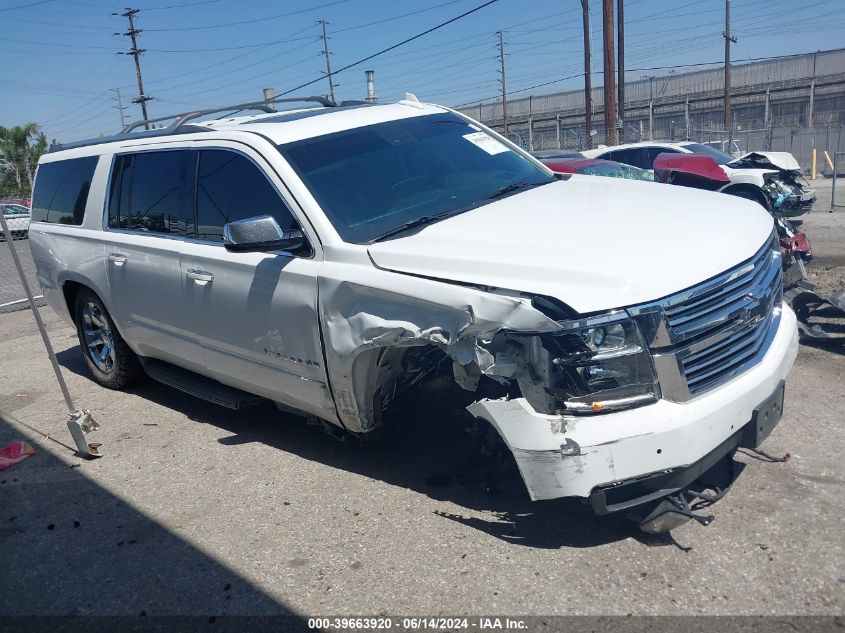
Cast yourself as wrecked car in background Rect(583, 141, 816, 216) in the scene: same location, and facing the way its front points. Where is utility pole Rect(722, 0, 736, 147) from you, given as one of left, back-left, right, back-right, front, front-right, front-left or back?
back-left

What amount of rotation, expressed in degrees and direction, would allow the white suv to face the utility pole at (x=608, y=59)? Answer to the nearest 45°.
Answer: approximately 135° to its left

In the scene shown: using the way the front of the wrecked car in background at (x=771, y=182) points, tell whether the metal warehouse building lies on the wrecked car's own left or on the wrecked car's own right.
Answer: on the wrecked car's own left

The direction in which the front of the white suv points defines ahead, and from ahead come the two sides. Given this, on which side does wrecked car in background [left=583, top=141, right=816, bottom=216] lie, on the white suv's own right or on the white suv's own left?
on the white suv's own left

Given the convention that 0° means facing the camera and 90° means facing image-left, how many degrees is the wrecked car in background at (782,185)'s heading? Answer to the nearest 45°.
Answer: approximately 315°

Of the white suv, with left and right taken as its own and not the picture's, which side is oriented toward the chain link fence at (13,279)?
back

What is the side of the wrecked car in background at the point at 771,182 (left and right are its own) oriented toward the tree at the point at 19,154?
back

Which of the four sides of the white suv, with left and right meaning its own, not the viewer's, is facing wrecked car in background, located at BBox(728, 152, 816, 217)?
left

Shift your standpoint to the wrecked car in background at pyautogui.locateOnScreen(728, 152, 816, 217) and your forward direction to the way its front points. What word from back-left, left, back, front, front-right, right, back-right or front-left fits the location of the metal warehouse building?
back-left
